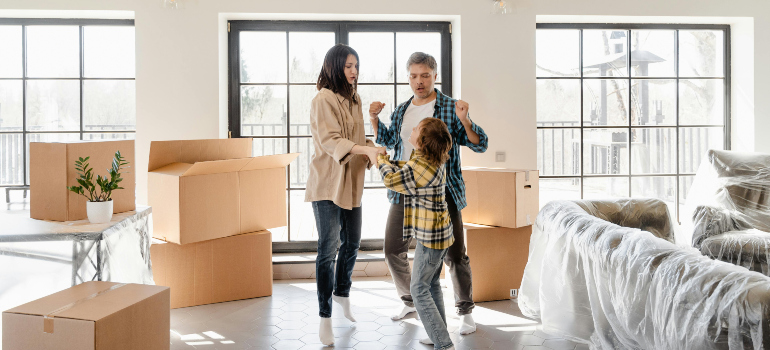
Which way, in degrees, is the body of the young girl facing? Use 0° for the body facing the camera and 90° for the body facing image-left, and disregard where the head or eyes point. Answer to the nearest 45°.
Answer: approximately 135°

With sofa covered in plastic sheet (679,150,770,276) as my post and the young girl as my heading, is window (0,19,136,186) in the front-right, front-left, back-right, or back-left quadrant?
front-right

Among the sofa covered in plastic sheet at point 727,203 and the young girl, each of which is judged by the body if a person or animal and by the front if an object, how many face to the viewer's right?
0

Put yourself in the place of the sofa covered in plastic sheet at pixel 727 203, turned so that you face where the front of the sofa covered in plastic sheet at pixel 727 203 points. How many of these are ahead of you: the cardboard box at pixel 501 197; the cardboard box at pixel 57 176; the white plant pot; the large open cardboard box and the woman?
5

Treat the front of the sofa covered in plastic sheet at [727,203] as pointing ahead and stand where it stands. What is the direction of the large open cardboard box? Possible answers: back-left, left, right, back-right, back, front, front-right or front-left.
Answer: front

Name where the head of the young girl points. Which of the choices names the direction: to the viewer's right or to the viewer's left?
to the viewer's left

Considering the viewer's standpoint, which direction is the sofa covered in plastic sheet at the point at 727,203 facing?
facing the viewer and to the left of the viewer

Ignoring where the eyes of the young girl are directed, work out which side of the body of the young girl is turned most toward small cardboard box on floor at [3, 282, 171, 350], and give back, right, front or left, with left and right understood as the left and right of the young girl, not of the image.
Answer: left

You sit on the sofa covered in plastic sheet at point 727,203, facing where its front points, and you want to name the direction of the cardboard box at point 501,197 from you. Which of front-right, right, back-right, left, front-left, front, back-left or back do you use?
front

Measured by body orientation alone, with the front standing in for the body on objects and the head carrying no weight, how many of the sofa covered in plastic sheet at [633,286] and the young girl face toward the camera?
0

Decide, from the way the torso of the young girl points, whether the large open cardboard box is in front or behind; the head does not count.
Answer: in front

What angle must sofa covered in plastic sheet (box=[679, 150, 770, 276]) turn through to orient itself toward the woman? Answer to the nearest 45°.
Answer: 0° — it already faces them

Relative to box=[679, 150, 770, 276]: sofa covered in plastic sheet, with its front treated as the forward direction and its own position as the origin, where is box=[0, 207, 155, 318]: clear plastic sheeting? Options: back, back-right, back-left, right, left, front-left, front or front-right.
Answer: front

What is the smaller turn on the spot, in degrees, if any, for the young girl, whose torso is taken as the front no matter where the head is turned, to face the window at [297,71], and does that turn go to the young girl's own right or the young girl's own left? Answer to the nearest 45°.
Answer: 0° — they already face it

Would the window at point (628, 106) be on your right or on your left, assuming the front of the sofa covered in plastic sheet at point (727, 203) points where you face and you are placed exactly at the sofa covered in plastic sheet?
on your right

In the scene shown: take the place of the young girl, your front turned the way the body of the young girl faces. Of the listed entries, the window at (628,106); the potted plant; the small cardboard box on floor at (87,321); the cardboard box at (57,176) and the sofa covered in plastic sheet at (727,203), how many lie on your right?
2

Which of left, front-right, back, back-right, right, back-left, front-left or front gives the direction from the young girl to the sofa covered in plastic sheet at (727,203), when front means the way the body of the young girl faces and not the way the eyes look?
right
